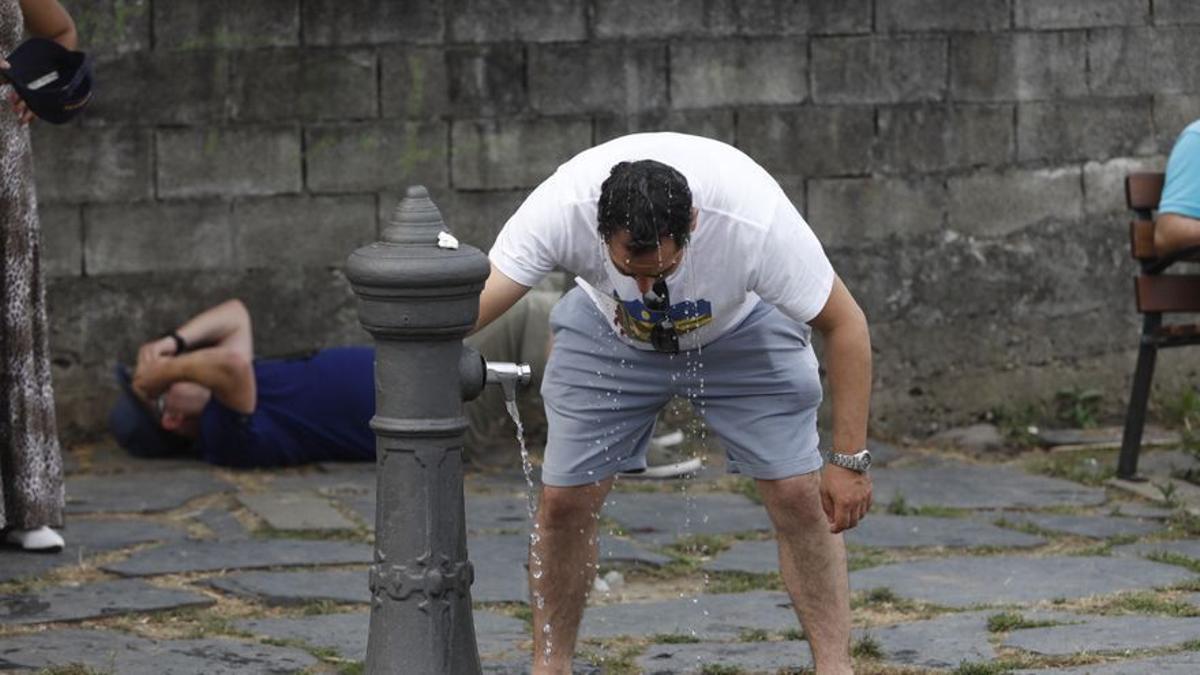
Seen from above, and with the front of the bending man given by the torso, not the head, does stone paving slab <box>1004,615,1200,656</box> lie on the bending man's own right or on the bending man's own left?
on the bending man's own left

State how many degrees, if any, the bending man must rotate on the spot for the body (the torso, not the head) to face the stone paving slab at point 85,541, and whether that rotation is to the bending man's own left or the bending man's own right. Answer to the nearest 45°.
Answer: approximately 135° to the bending man's own right

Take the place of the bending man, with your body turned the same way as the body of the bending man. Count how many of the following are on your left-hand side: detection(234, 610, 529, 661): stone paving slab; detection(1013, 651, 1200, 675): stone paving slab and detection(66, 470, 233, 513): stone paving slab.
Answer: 1

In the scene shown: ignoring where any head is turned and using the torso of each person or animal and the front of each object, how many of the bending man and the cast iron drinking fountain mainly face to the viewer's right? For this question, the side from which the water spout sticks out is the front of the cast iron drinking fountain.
1

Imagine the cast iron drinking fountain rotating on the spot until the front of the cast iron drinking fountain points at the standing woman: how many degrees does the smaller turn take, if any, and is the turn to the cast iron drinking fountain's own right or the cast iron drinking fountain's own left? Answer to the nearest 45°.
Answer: approximately 135° to the cast iron drinking fountain's own left

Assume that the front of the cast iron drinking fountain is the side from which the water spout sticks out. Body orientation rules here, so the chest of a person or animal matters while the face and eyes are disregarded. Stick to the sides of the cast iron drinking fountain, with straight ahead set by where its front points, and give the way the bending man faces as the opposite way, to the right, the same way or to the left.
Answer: to the right

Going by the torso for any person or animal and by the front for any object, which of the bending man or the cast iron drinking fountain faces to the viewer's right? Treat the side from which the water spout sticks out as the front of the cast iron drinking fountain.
the cast iron drinking fountain

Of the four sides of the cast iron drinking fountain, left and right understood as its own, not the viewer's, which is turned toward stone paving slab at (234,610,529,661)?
left

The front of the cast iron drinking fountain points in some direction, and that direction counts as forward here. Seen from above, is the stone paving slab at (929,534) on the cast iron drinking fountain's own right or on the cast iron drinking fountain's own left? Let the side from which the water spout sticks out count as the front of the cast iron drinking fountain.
on the cast iron drinking fountain's own left

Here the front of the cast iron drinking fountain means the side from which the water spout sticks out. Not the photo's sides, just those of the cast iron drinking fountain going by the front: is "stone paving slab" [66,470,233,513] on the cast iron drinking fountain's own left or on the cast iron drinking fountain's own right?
on the cast iron drinking fountain's own left

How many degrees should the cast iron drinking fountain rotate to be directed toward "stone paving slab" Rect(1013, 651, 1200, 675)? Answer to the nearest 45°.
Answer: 0° — it already faces it

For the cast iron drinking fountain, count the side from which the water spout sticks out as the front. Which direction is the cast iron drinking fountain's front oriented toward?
to the viewer's right
